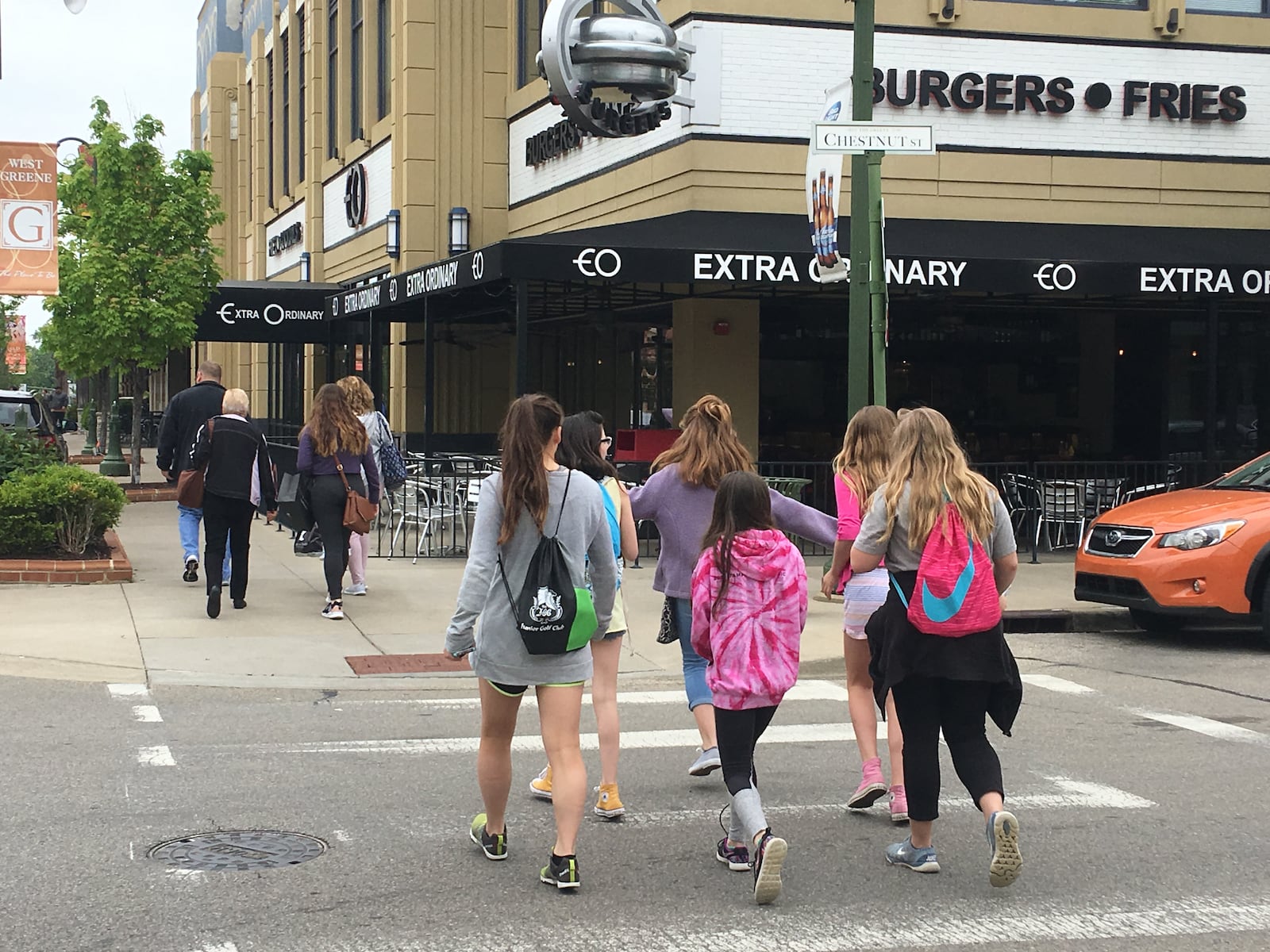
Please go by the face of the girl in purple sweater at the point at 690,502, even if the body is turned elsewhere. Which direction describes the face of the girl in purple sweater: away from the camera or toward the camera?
away from the camera

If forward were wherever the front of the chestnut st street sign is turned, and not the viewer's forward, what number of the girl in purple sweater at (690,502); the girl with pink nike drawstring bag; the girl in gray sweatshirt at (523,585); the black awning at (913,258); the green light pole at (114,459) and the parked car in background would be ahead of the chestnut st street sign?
3

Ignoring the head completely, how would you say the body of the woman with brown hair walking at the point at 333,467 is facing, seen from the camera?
away from the camera

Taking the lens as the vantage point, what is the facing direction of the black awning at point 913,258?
facing the viewer

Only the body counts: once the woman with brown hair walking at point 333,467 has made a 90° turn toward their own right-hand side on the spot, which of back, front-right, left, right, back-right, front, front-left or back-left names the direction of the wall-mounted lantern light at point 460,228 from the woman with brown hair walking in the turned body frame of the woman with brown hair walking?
left

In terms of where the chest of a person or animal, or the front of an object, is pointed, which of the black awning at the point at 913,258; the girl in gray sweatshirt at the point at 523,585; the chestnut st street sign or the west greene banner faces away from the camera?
the girl in gray sweatshirt

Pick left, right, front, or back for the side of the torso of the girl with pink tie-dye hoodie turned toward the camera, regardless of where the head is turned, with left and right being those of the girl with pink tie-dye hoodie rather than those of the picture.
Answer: back

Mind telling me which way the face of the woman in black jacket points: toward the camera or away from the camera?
away from the camera

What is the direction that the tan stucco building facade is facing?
toward the camera

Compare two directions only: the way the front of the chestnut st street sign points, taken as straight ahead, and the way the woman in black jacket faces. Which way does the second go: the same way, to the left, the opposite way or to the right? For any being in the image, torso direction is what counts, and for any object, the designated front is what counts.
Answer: the opposite way

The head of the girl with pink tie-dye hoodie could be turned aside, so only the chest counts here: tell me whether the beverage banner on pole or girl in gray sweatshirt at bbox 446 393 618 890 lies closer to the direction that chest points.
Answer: the beverage banner on pole

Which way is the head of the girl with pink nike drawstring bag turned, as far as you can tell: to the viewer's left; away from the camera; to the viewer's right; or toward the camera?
away from the camera

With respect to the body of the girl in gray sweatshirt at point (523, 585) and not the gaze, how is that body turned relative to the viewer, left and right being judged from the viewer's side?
facing away from the viewer

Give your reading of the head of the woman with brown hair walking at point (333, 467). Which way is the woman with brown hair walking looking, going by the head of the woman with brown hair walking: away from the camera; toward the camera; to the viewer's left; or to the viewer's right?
away from the camera
